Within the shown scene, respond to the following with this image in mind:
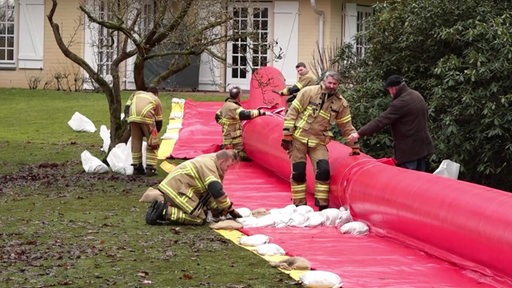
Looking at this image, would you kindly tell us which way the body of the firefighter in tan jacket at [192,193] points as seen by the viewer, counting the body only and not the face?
to the viewer's right

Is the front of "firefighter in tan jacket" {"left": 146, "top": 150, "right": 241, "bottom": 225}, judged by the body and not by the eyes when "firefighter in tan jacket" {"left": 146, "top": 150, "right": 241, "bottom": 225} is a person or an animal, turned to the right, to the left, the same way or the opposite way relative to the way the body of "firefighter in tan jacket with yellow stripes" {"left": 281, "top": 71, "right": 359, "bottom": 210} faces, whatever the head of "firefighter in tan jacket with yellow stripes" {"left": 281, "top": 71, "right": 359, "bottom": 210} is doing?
to the left

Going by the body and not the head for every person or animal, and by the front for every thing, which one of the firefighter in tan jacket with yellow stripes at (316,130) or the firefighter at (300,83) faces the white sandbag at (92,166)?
the firefighter

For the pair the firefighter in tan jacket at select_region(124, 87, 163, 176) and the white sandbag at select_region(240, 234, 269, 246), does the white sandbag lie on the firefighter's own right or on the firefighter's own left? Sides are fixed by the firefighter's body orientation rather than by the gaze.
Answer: on the firefighter's own right

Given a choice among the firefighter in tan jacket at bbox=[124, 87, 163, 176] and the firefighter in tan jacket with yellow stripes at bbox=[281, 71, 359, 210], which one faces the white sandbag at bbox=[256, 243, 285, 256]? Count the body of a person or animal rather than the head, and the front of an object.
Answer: the firefighter in tan jacket with yellow stripes at bbox=[281, 71, 359, 210]

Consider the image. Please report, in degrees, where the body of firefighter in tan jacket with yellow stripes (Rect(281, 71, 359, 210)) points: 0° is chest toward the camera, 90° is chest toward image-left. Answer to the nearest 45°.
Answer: approximately 0°

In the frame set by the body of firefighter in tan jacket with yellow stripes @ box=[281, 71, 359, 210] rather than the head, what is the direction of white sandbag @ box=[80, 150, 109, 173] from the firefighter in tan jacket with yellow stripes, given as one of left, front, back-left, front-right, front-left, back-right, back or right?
back-right

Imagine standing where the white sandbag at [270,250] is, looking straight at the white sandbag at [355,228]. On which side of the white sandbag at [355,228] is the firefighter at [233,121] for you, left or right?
left

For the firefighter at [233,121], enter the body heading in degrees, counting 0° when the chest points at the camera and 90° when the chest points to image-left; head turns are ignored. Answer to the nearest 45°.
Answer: approximately 225°

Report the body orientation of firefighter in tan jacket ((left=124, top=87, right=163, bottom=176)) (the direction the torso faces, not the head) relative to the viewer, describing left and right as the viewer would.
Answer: facing away from the viewer and to the right of the viewer

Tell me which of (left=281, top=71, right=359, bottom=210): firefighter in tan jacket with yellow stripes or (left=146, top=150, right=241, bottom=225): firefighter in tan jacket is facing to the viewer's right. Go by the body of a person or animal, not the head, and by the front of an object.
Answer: (left=146, top=150, right=241, bottom=225): firefighter in tan jacket
